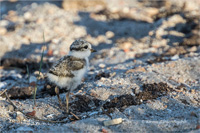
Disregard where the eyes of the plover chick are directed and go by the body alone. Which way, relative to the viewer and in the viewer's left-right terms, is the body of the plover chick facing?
facing to the right of the viewer

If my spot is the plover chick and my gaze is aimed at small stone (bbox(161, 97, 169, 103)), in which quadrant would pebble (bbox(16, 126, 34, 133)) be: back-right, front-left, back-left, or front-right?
back-right

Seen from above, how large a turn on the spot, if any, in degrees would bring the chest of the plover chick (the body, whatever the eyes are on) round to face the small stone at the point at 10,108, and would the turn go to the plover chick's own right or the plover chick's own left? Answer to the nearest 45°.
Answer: approximately 180°

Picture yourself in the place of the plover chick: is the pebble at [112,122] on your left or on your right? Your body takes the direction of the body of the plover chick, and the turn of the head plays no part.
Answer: on your right

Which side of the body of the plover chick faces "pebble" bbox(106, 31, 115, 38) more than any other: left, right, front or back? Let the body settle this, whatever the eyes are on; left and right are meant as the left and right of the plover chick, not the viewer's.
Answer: left

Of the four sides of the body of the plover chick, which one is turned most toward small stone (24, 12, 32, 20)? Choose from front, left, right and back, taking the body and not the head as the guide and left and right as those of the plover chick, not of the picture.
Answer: left

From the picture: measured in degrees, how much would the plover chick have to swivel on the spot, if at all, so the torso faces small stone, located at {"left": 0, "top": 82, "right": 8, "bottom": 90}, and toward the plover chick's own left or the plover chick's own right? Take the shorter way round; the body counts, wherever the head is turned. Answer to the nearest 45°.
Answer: approximately 135° to the plover chick's own left
